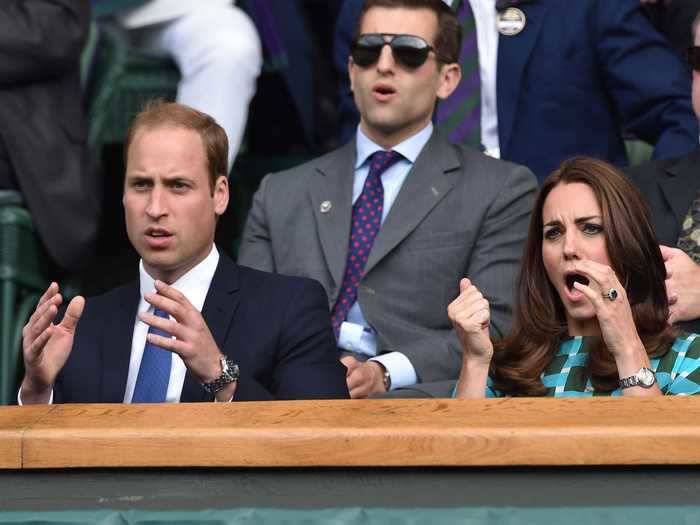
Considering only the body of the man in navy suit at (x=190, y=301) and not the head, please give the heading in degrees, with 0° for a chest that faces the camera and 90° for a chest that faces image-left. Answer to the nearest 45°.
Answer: approximately 45°

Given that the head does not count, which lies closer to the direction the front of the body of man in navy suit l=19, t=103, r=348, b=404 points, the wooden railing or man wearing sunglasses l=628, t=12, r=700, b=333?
the wooden railing

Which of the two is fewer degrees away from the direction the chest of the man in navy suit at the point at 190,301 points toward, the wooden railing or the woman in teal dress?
the wooden railing

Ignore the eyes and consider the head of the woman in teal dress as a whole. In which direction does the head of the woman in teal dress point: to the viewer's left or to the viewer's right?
to the viewer's left

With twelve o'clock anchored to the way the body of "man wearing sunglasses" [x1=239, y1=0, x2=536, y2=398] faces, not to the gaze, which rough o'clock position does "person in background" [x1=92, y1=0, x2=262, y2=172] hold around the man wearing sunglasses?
The person in background is roughly at 5 o'clock from the man wearing sunglasses.
